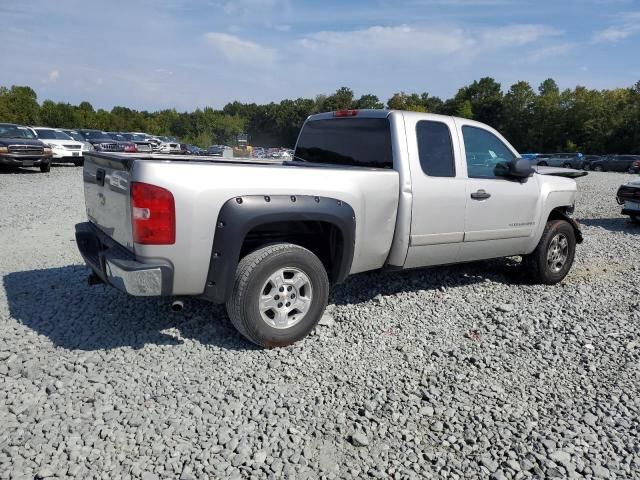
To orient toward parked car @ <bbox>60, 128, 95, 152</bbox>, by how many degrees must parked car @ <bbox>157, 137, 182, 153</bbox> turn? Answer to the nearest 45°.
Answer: approximately 90° to its right

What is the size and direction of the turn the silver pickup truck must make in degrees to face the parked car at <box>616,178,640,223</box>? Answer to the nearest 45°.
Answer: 0° — it already faces it

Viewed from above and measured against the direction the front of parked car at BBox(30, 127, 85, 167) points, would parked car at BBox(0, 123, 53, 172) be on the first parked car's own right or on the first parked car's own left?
on the first parked car's own right

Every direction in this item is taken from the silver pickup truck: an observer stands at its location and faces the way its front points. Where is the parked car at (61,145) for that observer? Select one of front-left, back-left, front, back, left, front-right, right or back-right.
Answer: left

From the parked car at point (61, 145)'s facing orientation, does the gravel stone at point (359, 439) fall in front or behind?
in front

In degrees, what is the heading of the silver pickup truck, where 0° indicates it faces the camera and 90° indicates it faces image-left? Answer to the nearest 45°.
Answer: approximately 225°

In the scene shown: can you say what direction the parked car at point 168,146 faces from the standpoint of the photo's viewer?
facing the viewer and to the right of the viewer

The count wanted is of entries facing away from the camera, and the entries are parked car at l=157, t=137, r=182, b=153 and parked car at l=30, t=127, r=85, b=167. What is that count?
0

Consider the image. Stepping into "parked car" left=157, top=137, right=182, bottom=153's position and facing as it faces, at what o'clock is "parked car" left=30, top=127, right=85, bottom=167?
"parked car" left=30, top=127, right=85, bottom=167 is roughly at 2 o'clock from "parked car" left=157, top=137, right=182, bottom=153.

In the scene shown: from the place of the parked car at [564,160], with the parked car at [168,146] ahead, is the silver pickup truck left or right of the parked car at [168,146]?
left

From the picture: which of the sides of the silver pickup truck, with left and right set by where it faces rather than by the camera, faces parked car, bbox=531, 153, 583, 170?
front

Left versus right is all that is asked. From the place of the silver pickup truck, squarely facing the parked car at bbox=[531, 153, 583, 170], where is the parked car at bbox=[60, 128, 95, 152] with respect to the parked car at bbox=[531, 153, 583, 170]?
left
